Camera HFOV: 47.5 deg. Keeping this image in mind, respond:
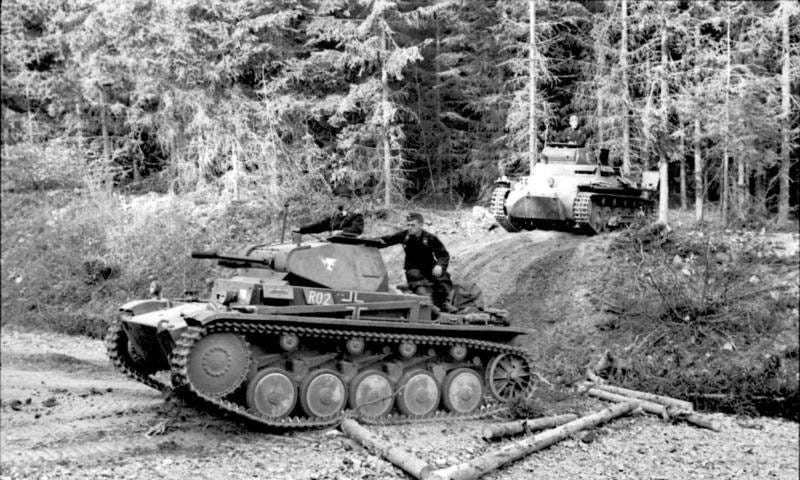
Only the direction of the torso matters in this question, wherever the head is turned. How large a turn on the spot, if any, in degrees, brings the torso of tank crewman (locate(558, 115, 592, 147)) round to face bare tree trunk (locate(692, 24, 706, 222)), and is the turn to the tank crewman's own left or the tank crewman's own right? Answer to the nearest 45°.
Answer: approximately 135° to the tank crewman's own left

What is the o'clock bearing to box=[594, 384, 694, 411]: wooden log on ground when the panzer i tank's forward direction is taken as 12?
The wooden log on ground is roughly at 10 o'clock from the panzer i tank.

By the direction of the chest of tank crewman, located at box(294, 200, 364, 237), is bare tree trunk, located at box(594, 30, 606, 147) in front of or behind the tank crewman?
behind

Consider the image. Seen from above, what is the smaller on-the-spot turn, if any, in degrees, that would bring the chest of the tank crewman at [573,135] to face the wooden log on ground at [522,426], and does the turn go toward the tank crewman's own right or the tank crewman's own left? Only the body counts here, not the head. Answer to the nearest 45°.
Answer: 0° — they already face it

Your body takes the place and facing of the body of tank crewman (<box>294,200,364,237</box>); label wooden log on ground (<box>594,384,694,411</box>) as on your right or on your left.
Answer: on your left

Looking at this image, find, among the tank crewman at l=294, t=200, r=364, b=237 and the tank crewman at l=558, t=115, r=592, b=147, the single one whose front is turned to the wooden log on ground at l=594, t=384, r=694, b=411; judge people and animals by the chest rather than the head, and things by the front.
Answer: the tank crewman at l=558, t=115, r=592, b=147

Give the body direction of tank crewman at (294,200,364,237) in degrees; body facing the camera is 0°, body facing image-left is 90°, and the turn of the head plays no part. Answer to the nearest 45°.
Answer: approximately 45°

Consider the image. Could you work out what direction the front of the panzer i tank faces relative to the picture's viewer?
facing the viewer and to the left of the viewer

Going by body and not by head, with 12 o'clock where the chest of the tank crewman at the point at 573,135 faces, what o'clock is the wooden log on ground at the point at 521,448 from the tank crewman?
The wooden log on ground is roughly at 12 o'clock from the tank crewman.

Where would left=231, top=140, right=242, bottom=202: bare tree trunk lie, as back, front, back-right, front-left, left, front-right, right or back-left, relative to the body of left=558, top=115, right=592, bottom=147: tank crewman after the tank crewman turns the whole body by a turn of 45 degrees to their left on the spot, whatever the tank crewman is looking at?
back-right

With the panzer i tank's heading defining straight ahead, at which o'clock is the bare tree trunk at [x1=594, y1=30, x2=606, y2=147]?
The bare tree trunk is roughly at 5 o'clock from the panzer i tank.

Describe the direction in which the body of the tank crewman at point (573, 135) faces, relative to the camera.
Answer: toward the camera

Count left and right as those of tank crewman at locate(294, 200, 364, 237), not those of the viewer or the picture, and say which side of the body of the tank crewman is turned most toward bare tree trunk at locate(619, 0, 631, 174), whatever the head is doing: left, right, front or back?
back
